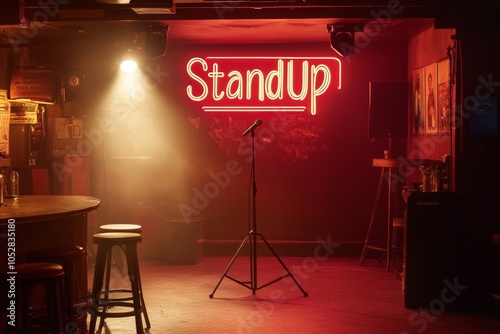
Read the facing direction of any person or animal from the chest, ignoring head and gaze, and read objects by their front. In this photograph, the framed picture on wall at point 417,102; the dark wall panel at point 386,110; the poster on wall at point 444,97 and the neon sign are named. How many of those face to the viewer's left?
2

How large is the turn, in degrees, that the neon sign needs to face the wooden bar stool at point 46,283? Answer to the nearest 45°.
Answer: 0° — it already faces it

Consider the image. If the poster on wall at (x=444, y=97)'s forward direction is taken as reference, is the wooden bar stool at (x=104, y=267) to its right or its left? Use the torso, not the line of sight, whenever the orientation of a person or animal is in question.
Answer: on its left

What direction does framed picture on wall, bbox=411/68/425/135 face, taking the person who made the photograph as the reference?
facing to the left of the viewer

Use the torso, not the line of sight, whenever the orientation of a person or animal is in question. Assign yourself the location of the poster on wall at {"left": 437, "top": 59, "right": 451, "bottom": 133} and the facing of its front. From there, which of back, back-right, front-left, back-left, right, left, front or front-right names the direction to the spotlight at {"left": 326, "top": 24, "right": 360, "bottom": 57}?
front

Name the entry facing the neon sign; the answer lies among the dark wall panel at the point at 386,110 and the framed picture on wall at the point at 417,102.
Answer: the framed picture on wall

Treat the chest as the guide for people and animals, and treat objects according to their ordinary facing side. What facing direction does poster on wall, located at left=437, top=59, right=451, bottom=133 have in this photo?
to the viewer's left

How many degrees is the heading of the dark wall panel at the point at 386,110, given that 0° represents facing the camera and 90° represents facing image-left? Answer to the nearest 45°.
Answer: approximately 0°

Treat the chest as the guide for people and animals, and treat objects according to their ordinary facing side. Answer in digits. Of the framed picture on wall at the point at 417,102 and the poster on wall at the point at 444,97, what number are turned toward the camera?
0

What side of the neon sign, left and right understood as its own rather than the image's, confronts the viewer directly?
front

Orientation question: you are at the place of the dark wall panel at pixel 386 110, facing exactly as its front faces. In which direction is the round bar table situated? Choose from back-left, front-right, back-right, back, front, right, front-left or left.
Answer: front-right

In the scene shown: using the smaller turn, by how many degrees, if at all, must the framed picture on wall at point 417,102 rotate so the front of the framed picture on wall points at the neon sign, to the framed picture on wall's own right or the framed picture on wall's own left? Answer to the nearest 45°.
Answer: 0° — it already faces it

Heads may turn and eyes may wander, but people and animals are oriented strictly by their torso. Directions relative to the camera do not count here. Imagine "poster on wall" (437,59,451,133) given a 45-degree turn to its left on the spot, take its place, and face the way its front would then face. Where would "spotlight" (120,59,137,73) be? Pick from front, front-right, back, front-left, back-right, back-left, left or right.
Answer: front-right

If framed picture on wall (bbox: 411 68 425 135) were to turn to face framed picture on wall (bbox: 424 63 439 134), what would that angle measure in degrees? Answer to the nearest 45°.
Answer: approximately 90° to its left

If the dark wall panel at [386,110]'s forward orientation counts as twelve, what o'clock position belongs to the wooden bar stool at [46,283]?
The wooden bar stool is roughly at 1 o'clock from the dark wall panel.

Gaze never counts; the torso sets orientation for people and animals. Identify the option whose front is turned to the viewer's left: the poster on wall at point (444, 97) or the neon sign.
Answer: the poster on wall

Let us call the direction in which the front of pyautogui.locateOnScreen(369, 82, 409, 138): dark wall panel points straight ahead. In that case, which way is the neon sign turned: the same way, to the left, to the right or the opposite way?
the same way
